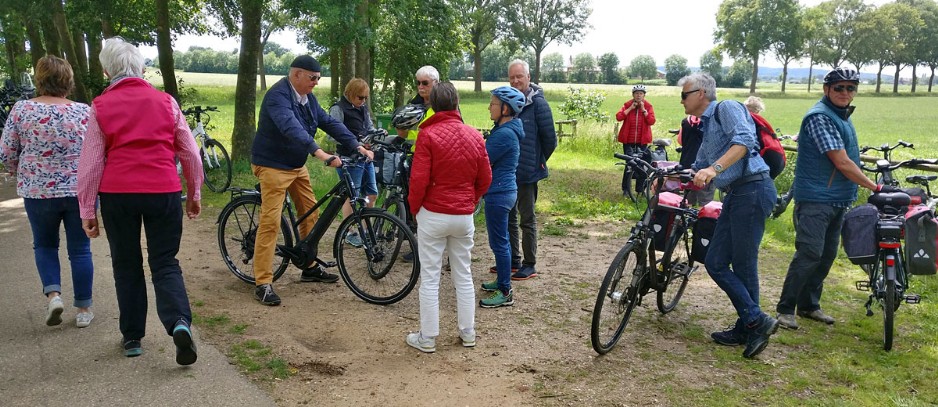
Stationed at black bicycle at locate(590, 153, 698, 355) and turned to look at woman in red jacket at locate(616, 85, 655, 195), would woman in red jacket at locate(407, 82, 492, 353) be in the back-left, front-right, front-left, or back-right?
back-left

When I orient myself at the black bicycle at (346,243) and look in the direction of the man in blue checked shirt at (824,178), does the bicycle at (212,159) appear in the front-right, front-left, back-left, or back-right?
back-left

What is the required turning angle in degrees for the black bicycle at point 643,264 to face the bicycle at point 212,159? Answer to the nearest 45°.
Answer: approximately 90° to its right

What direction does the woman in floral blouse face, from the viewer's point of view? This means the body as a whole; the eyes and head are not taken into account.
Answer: away from the camera

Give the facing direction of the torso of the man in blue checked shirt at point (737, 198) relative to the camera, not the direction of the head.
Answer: to the viewer's left

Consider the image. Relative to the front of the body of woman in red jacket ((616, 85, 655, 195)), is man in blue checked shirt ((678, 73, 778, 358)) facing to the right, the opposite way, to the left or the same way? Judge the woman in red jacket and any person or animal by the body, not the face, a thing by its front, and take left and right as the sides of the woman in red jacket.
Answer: to the right

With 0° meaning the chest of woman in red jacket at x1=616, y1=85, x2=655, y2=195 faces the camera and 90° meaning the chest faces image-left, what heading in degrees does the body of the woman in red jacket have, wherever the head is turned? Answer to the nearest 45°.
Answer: approximately 0°

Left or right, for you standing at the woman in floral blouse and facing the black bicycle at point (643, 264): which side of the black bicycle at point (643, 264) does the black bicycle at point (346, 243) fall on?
left

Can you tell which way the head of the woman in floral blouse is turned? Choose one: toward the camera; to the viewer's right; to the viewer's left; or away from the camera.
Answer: away from the camera
